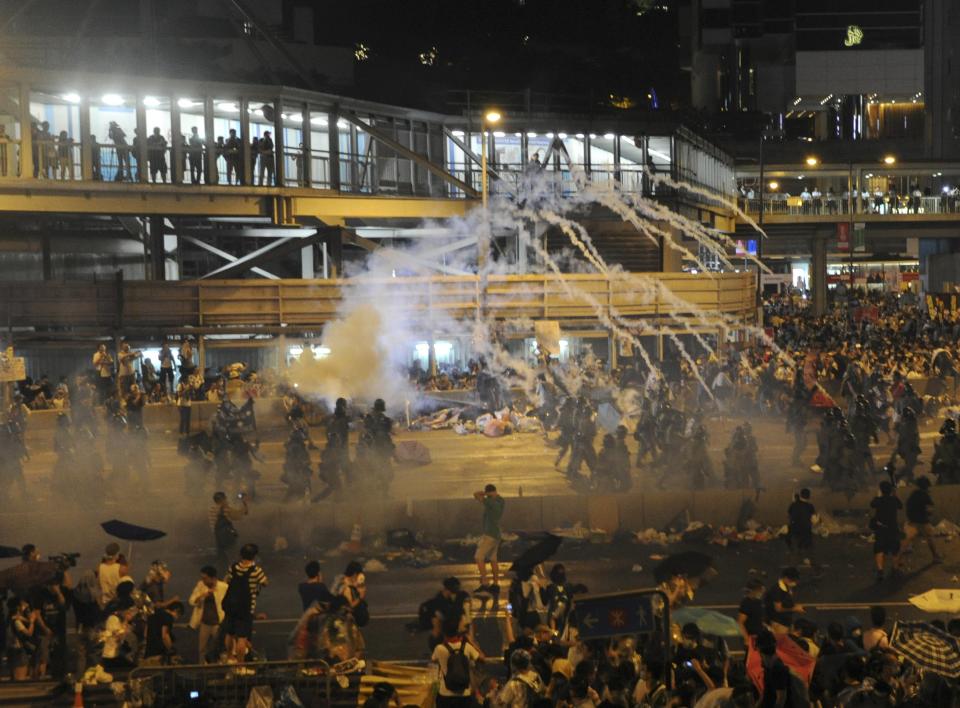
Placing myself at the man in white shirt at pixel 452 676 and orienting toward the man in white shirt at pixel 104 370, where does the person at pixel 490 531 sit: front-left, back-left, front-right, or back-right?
front-right

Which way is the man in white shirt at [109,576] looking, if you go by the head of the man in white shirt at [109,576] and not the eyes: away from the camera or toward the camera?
away from the camera

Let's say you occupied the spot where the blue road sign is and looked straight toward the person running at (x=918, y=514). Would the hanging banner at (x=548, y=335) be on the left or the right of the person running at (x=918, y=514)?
left

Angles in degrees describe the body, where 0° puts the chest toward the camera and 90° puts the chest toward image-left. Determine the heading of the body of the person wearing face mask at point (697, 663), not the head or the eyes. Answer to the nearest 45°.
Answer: approximately 45°

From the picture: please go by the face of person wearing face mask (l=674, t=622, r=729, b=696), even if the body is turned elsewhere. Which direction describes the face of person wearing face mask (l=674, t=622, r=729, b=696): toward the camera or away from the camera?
toward the camera

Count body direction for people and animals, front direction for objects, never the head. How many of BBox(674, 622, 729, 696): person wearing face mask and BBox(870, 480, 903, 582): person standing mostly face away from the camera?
1

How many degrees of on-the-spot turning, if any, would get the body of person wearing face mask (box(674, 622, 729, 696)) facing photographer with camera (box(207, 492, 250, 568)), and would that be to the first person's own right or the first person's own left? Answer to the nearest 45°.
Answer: approximately 90° to the first person's own right
